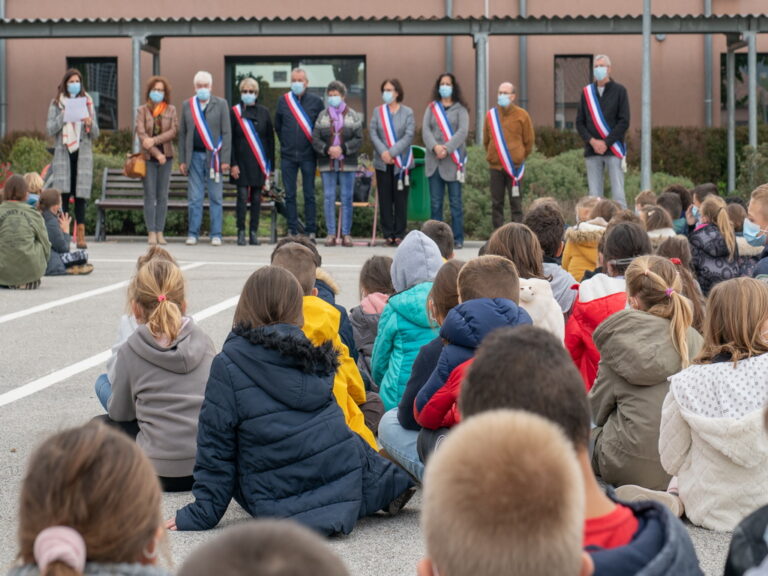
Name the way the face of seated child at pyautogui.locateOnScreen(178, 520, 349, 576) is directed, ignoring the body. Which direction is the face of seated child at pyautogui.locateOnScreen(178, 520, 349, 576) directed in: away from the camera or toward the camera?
away from the camera

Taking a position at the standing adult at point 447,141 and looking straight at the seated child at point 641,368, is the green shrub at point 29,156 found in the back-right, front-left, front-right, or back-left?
back-right

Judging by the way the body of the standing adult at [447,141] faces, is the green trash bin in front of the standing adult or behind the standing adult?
behind

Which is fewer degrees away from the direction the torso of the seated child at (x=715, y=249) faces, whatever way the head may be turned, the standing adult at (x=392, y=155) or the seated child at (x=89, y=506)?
the standing adult

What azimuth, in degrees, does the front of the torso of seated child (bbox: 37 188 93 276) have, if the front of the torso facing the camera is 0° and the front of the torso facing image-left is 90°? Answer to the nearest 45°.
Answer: approximately 270°

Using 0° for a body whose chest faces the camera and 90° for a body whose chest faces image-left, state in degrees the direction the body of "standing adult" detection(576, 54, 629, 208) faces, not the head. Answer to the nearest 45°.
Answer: approximately 0°

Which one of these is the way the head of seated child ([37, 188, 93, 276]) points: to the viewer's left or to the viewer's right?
to the viewer's right

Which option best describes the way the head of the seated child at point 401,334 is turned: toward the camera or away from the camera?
away from the camera
